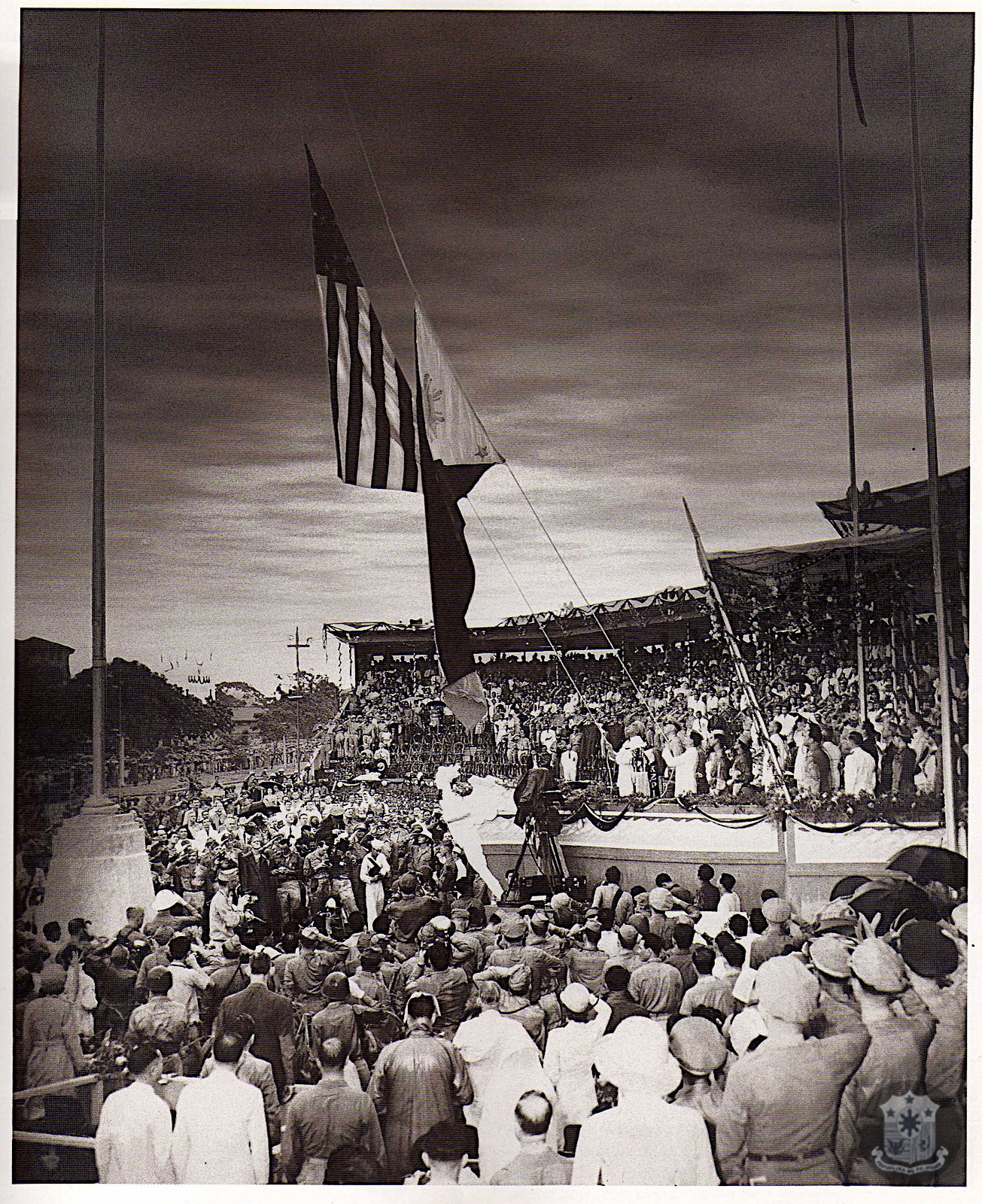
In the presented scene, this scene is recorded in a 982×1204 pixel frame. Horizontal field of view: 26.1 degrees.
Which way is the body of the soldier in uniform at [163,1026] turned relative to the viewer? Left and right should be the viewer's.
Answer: facing away from the viewer

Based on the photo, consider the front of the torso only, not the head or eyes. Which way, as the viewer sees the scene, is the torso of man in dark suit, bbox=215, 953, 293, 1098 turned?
away from the camera

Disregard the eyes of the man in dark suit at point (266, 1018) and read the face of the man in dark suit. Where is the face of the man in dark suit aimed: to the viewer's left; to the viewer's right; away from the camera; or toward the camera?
away from the camera

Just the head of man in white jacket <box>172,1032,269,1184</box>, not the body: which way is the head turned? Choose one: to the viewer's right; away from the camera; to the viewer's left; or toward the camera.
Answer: away from the camera

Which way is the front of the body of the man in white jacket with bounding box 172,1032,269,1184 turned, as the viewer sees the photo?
away from the camera

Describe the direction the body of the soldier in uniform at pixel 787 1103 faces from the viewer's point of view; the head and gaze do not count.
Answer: away from the camera

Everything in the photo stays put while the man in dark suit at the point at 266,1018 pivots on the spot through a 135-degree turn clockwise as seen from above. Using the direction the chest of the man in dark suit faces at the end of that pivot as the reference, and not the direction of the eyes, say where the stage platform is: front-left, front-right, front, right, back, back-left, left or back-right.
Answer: front-left
